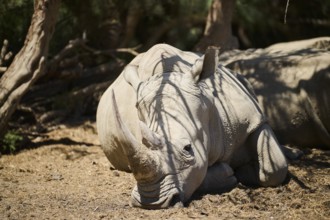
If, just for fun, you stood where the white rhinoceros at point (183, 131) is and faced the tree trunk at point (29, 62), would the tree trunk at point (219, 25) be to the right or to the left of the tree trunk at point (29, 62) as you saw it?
right

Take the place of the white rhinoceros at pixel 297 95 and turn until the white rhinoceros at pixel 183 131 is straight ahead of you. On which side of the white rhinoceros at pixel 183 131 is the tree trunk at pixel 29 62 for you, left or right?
right

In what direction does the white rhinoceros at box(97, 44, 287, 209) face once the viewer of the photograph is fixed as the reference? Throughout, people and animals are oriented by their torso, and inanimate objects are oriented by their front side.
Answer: facing the viewer and to the left of the viewer

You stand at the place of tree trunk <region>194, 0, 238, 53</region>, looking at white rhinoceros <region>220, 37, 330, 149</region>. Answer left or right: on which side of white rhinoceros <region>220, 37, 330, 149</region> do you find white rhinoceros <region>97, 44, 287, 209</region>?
right

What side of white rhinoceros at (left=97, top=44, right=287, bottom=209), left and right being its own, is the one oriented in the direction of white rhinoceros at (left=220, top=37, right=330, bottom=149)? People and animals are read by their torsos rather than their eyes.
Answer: back

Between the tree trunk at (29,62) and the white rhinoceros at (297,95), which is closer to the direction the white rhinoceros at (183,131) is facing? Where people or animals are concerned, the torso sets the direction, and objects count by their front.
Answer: the tree trunk

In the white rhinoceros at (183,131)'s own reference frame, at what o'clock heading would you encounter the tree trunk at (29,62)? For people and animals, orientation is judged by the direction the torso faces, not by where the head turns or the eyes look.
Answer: The tree trunk is roughly at 3 o'clock from the white rhinoceros.

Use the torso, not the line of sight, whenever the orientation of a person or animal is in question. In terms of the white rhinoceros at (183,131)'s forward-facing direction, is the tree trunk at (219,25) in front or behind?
behind
